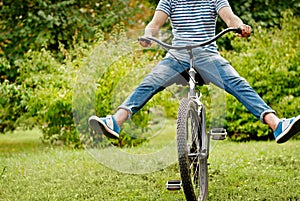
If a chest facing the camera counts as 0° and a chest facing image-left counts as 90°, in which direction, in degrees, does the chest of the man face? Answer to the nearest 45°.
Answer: approximately 0°

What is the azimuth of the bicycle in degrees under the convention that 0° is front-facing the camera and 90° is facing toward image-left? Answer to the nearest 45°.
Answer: approximately 0°
